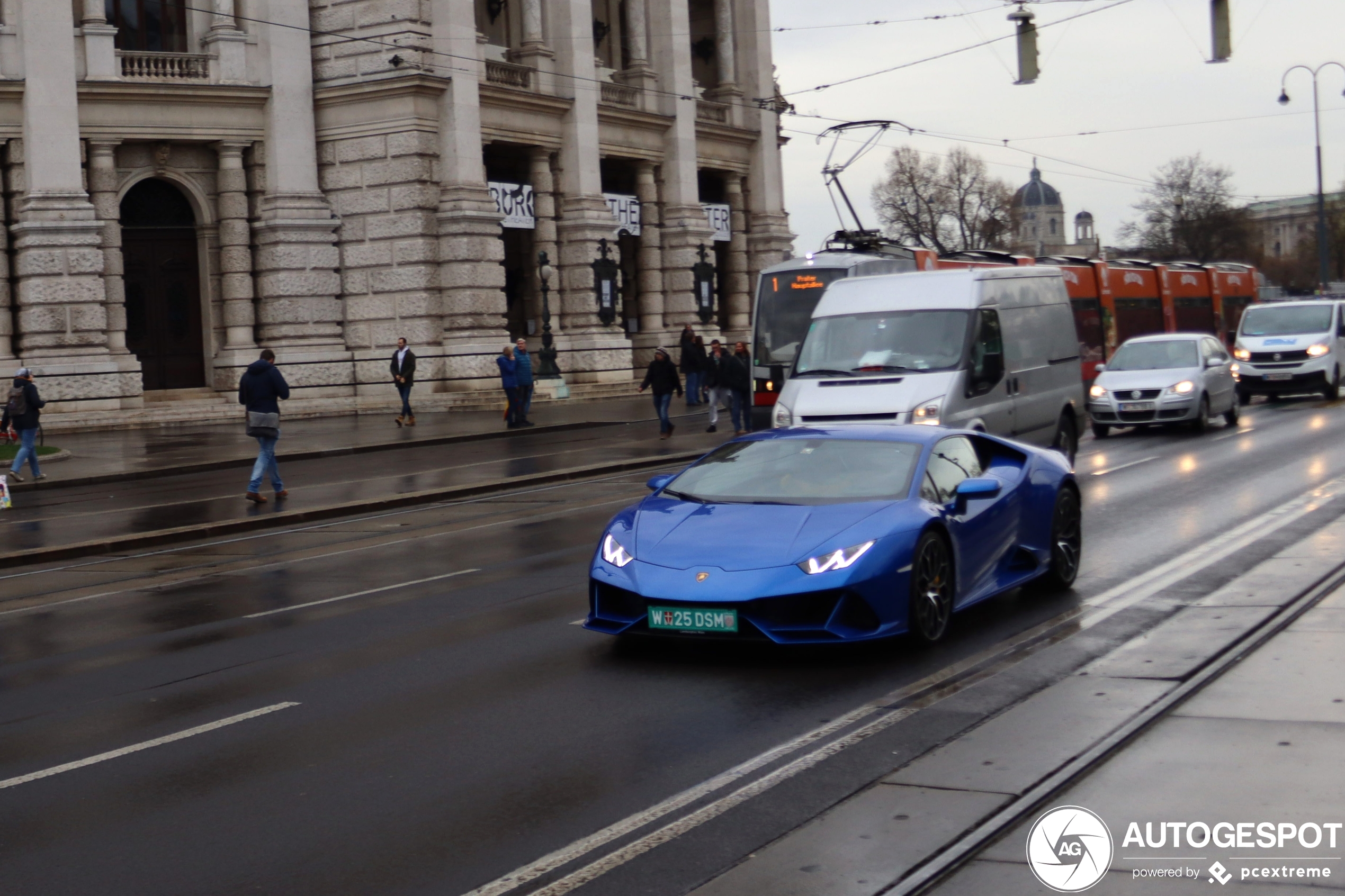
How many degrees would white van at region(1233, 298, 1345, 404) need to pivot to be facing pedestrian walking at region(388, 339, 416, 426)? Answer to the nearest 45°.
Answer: approximately 90° to its right

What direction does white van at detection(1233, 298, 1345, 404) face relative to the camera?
toward the camera

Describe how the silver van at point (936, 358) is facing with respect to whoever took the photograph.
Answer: facing the viewer and to the left of the viewer

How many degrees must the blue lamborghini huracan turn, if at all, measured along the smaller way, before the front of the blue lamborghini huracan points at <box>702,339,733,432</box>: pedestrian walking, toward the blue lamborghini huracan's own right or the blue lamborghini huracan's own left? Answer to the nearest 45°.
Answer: approximately 135° to the blue lamborghini huracan's own right

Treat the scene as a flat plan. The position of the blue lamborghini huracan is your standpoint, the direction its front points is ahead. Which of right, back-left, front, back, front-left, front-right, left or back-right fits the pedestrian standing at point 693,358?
back-right

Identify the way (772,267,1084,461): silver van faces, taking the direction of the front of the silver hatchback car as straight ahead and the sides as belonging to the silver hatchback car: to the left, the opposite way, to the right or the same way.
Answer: the same way

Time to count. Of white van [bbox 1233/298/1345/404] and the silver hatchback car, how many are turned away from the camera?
0

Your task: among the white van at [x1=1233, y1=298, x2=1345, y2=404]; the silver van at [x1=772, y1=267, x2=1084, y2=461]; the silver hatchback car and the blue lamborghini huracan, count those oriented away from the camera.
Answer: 0

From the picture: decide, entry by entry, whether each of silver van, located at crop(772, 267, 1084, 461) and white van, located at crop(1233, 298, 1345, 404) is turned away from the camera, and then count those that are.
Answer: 0

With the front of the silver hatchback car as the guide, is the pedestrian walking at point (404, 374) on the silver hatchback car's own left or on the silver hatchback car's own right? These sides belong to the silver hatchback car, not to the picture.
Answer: on the silver hatchback car's own right

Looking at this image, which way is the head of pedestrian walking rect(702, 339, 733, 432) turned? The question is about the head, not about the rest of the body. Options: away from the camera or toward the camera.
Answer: toward the camera

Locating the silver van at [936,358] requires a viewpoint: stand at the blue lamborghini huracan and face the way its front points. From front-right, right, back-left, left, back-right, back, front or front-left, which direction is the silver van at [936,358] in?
back-right

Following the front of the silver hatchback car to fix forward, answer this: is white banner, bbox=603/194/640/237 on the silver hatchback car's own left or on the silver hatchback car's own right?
on the silver hatchback car's own right
